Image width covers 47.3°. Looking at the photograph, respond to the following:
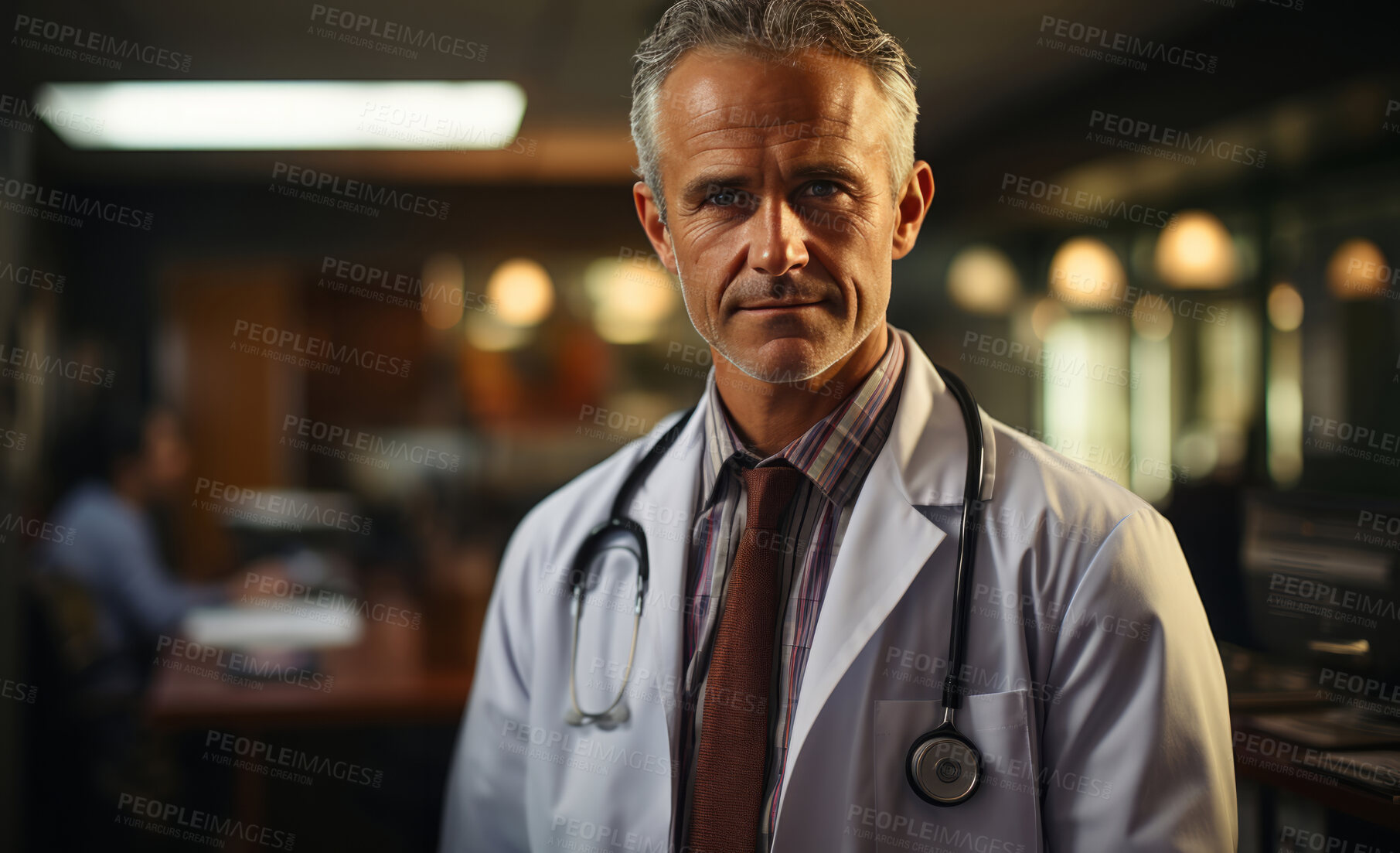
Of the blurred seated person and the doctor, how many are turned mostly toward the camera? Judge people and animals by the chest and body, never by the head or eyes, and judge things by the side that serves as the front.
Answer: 1

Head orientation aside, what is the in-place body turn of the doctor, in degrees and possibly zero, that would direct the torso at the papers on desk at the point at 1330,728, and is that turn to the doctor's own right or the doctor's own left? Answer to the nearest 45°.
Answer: approximately 135° to the doctor's own left

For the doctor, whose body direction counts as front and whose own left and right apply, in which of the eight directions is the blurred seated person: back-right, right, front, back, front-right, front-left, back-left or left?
back-right

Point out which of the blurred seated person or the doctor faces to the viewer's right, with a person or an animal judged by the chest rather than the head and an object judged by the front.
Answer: the blurred seated person

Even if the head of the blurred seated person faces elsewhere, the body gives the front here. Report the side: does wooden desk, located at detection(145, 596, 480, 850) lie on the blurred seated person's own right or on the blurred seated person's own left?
on the blurred seated person's own right

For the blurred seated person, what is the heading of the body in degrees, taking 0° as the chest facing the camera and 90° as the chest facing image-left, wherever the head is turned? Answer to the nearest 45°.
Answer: approximately 270°

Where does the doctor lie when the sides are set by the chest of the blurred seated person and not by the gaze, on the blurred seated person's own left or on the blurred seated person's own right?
on the blurred seated person's own right

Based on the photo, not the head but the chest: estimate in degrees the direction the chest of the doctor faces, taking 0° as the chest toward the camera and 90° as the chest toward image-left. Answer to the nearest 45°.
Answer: approximately 0°

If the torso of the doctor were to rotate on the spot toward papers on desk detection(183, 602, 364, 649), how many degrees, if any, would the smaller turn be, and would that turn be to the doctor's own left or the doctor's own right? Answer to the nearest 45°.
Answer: approximately 135° to the doctor's own right

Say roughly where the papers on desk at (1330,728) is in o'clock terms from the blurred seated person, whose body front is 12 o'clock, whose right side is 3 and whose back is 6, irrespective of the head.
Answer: The papers on desk is roughly at 2 o'clock from the blurred seated person.
